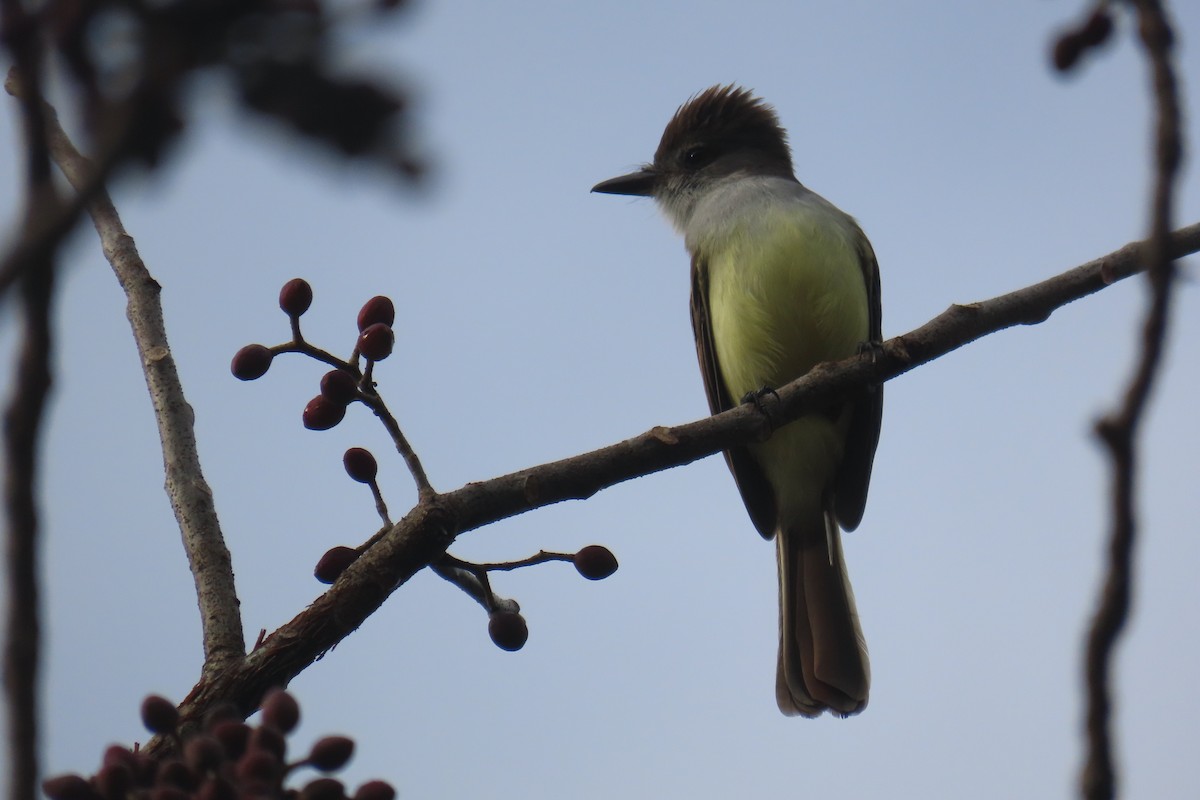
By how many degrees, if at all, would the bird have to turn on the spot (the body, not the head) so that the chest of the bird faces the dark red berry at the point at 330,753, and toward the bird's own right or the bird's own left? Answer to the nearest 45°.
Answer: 0° — it already faces it

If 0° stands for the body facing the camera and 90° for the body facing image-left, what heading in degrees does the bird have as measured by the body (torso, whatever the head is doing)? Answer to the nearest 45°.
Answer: approximately 0°
